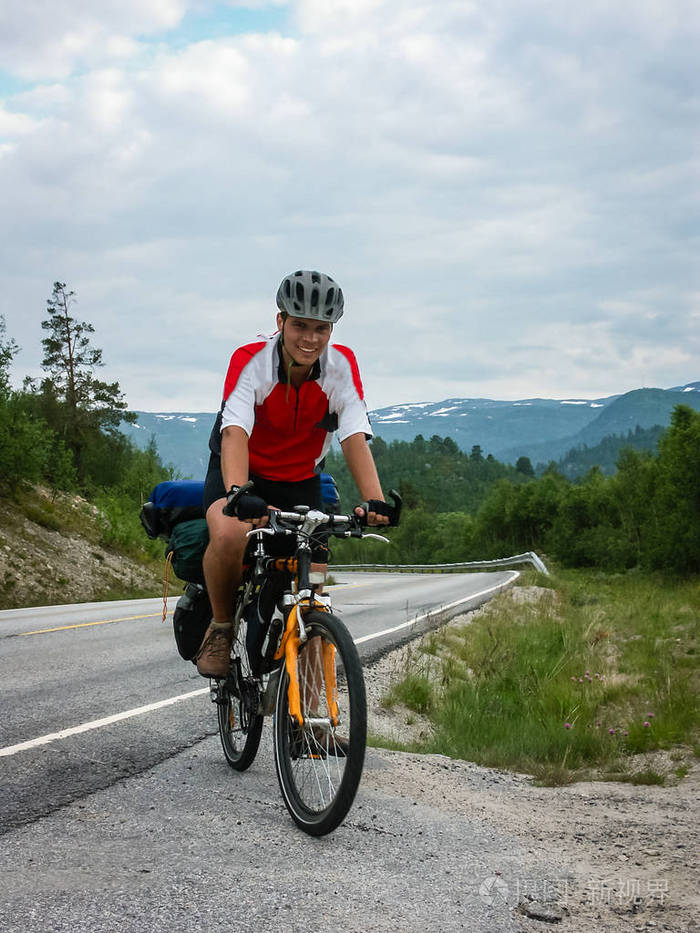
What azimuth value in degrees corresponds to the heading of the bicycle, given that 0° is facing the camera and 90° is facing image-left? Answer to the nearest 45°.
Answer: approximately 315°
